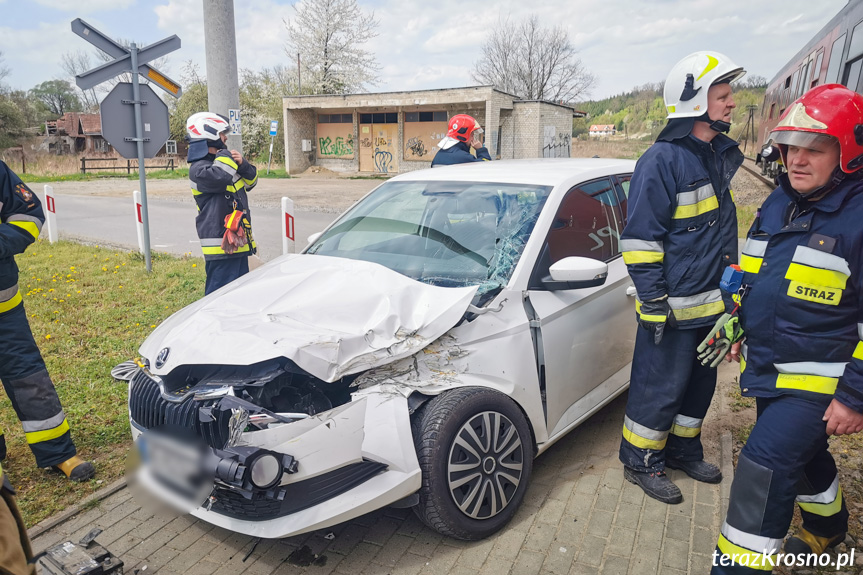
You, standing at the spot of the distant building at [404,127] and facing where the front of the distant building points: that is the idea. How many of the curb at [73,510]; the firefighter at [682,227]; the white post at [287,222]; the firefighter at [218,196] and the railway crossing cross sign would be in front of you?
5

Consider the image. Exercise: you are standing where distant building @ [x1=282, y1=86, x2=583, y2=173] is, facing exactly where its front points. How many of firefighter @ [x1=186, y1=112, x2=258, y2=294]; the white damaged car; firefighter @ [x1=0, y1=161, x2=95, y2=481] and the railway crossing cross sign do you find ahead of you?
4

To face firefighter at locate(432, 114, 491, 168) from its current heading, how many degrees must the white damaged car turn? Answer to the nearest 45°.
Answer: approximately 135° to its right

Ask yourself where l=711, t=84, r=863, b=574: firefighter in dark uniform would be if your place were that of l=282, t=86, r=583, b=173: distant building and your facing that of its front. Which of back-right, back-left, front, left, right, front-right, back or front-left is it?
front

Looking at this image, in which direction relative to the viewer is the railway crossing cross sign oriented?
away from the camera

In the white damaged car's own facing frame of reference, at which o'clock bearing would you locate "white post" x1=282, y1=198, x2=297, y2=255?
The white post is roughly at 4 o'clock from the white damaged car.

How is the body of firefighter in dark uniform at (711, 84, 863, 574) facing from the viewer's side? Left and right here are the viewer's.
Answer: facing the viewer and to the left of the viewer

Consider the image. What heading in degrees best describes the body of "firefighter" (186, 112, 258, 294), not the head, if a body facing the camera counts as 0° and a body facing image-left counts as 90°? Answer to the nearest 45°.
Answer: approximately 270°

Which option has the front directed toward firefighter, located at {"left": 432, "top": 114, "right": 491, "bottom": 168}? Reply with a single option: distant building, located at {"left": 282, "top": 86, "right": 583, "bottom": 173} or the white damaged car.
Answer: the distant building

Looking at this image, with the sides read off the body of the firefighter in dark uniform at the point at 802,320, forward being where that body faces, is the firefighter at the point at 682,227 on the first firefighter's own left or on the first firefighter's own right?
on the first firefighter's own right

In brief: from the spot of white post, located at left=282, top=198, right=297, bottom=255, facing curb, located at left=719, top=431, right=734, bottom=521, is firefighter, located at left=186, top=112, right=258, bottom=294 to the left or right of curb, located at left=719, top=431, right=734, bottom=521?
right

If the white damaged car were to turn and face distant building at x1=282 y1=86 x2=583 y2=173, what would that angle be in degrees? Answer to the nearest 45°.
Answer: approximately 135° to its right

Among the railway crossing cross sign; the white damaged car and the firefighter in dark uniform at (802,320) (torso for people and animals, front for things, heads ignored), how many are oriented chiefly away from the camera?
1

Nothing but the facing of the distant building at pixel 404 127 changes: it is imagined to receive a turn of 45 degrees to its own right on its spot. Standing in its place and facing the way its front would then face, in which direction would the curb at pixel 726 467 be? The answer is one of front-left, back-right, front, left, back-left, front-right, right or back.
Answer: front-left

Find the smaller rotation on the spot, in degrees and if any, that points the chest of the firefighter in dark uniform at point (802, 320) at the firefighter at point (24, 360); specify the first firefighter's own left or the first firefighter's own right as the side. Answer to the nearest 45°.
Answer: approximately 45° to the first firefighter's own right

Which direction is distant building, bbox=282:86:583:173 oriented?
toward the camera
